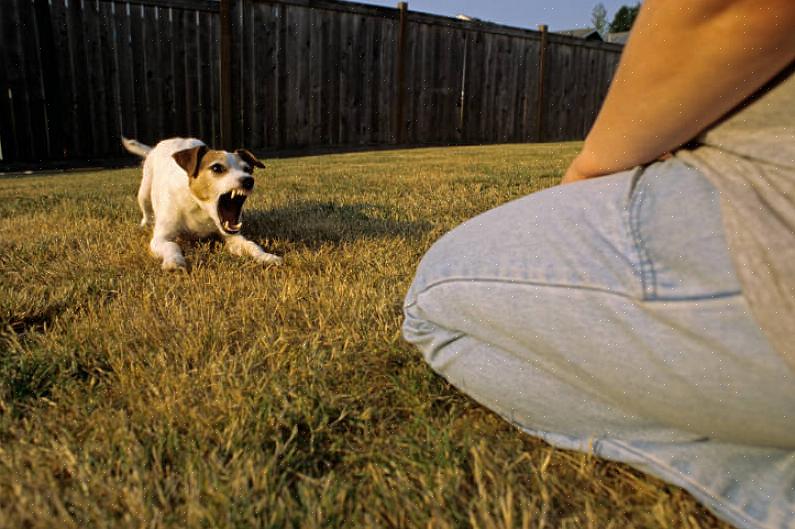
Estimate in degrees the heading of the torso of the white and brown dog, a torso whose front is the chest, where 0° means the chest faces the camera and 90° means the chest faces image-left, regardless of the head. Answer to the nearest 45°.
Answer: approximately 315°

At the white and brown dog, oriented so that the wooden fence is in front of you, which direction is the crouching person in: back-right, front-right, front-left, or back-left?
back-right

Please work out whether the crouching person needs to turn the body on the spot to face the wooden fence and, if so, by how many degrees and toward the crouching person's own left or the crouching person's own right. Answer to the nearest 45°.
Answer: approximately 45° to the crouching person's own right

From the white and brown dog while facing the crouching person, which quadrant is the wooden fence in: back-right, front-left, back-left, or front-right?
back-left

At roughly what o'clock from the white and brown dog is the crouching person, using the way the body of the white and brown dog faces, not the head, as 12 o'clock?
The crouching person is roughly at 1 o'clock from the white and brown dog.

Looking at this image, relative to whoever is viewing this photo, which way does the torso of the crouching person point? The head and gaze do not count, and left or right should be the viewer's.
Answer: facing to the left of the viewer

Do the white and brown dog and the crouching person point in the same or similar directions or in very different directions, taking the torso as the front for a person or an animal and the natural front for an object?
very different directions
